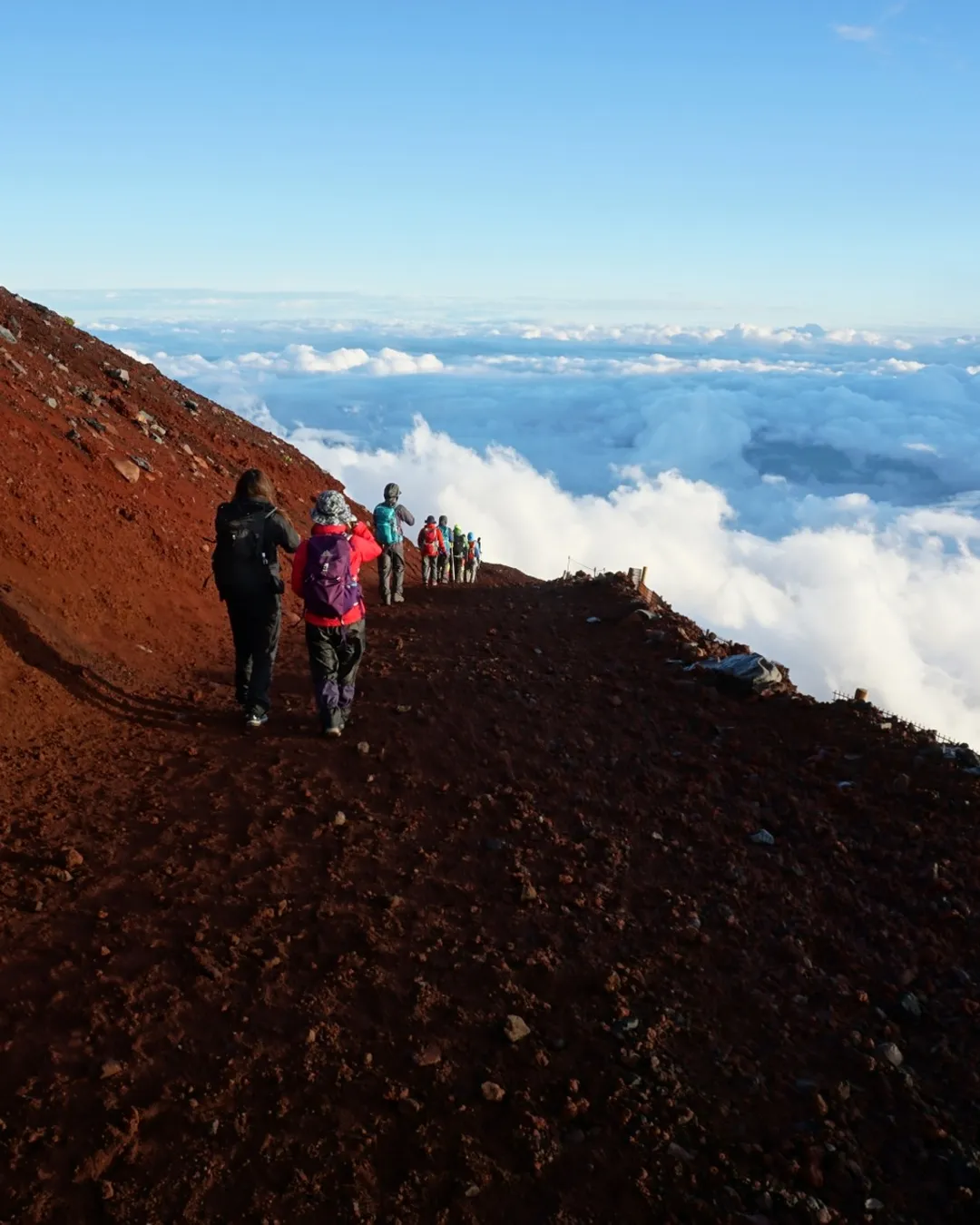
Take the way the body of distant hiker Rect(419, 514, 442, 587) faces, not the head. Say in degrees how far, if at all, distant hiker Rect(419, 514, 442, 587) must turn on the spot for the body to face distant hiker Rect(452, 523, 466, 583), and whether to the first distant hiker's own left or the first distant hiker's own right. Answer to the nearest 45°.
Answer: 0° — they already face them

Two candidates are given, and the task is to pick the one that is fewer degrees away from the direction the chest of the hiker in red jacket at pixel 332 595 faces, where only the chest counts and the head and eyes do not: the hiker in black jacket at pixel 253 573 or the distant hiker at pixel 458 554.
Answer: the distant hiker

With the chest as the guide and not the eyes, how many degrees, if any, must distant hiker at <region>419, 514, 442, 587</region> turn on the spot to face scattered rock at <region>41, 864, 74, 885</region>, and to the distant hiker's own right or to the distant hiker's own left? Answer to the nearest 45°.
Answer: approximately 180°

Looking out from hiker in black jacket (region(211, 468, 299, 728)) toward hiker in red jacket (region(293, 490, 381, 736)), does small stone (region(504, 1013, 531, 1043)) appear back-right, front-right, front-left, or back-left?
front-right

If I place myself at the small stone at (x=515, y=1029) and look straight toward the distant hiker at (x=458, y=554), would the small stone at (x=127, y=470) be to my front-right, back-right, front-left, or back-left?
front-left

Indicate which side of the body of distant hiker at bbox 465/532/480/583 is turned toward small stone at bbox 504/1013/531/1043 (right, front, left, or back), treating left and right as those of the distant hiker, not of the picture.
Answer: back

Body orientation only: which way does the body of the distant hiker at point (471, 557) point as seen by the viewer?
away from the camera

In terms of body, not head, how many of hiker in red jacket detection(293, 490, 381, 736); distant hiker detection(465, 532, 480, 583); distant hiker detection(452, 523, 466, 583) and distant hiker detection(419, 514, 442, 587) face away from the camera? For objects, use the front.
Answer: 4

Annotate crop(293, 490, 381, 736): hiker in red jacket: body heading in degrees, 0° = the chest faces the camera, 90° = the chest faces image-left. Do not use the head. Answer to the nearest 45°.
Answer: approximately 180°

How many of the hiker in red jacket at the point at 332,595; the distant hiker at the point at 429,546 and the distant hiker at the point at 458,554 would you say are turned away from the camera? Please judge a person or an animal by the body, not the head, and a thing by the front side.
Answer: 3

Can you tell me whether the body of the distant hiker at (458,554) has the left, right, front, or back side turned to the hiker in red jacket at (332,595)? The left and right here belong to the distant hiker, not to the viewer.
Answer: back

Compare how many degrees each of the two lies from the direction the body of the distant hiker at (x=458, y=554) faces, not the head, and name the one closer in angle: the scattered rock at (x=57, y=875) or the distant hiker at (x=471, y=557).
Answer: the distant hiker

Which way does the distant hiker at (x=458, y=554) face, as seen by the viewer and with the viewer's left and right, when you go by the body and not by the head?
facing away from the viewer

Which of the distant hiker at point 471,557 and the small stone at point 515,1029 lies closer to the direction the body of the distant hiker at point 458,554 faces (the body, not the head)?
the distant hiker

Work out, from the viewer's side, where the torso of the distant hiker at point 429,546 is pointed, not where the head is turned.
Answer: away from the camera

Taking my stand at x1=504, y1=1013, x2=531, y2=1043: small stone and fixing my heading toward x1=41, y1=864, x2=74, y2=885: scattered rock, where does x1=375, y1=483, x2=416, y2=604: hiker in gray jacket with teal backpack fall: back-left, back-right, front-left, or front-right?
front-right

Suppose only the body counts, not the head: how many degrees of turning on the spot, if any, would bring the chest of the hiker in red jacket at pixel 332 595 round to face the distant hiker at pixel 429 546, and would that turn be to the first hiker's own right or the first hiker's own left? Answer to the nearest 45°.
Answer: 0° — they already face them

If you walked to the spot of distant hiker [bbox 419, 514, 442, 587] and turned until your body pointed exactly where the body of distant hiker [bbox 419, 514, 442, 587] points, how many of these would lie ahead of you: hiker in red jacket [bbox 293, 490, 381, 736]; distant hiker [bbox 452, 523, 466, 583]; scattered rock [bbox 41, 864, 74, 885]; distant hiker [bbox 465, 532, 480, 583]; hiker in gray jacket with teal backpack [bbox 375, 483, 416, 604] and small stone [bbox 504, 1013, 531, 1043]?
2
